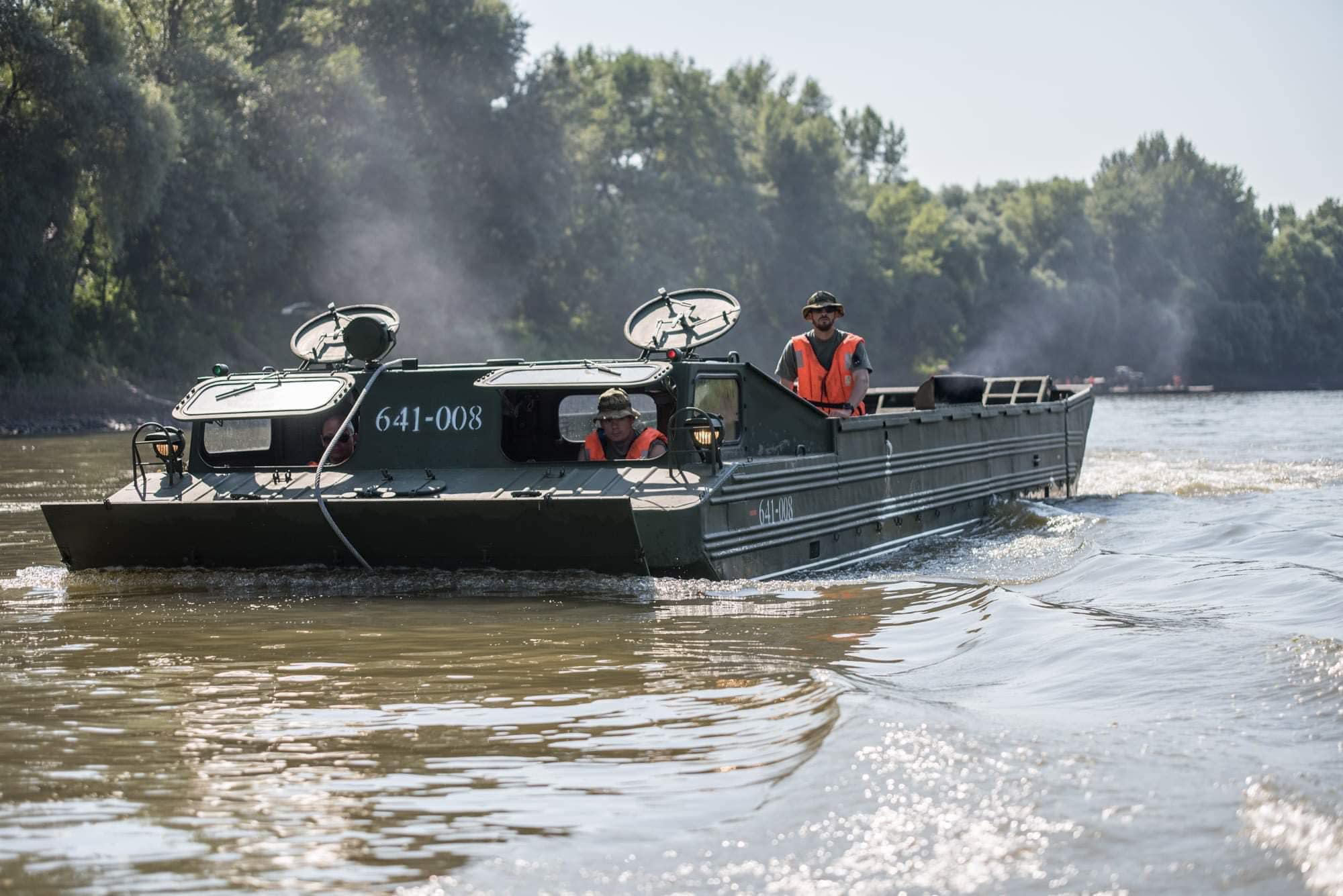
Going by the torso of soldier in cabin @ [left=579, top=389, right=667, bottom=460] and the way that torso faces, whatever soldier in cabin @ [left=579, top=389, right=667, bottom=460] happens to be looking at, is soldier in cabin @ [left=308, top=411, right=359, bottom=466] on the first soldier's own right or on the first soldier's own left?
on the first soldier's own right

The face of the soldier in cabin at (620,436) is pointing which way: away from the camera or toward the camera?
toward the camera

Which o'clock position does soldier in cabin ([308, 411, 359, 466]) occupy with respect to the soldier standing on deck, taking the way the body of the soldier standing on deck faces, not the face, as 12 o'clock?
The soldier in cabin is roughly at 2 o'clock from the soldier standing on deck.

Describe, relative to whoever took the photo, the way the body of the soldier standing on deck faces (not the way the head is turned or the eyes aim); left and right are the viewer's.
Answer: facing the viewer

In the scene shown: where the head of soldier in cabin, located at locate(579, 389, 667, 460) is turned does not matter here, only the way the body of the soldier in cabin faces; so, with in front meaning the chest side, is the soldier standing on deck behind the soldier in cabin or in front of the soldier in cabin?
behind

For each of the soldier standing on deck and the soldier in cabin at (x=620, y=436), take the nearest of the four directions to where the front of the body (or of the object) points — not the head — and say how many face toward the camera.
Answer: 2

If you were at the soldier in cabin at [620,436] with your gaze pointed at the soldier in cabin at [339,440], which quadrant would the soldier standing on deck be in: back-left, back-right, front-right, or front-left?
back-right

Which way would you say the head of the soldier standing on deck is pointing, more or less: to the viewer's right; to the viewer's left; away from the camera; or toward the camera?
toward the camera

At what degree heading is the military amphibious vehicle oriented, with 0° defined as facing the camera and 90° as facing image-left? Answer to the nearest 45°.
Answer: approximately 45°

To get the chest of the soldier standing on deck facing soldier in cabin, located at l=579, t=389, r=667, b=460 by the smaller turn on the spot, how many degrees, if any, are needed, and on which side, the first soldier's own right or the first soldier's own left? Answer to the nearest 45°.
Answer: approximately 45° to the first soldier's own right

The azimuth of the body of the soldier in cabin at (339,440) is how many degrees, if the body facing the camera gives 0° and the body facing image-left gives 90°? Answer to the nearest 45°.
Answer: approximately 45°

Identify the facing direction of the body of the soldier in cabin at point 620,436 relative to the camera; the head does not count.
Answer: toward the camera
